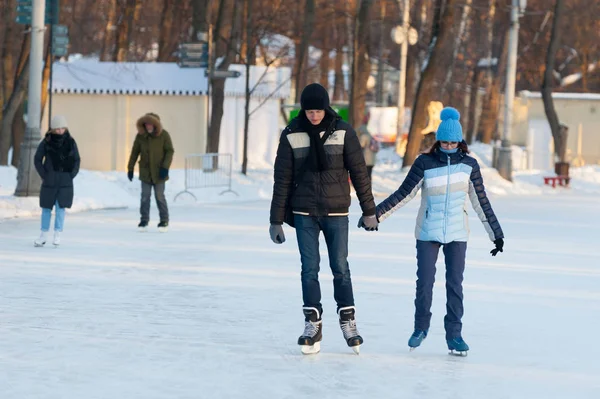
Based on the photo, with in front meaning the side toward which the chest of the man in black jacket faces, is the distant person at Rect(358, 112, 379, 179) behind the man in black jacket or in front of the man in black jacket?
behind

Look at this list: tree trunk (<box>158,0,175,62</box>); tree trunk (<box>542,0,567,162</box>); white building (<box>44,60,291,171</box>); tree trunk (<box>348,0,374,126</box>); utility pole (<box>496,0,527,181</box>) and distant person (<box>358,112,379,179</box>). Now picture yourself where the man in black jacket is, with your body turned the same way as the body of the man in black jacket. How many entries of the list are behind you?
6

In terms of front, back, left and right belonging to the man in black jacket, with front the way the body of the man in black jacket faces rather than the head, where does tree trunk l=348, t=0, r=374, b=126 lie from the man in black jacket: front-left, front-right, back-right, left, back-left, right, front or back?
back

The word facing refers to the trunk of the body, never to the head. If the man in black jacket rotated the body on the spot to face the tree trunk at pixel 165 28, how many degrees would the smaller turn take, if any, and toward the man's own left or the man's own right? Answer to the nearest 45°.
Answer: approximately 180°

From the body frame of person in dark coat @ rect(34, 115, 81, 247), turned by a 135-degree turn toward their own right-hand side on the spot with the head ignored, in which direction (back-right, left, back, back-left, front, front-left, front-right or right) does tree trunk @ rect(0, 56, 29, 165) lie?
front-right

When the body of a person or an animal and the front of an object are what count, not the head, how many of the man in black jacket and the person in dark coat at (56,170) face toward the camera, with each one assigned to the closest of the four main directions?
2

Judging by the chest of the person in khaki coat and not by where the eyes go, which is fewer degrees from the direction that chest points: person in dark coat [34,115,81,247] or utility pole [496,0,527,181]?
the person in dark coat

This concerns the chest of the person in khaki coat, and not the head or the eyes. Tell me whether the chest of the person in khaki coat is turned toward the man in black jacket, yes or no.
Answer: yes

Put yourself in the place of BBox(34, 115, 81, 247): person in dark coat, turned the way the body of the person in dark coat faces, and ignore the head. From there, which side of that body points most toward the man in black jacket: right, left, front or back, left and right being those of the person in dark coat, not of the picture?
front

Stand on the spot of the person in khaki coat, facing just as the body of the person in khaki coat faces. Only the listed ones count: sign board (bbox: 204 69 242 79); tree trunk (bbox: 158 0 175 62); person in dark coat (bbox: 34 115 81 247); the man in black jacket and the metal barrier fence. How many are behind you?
3

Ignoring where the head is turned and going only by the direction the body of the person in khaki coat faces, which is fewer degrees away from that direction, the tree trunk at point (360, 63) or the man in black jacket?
the man in black jacket

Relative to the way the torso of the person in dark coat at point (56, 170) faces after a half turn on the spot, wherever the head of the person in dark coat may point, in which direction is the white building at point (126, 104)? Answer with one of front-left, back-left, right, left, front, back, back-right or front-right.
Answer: front

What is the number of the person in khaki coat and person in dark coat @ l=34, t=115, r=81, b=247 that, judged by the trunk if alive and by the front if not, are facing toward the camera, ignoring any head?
2
